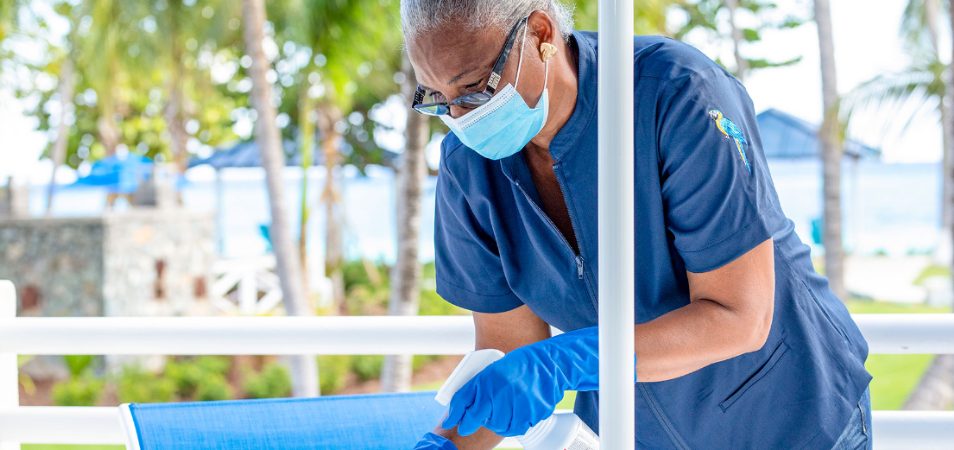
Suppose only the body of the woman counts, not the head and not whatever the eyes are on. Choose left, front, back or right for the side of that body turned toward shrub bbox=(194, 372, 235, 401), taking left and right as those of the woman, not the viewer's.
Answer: right

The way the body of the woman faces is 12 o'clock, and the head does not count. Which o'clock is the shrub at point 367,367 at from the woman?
The shrub is roughly at 4 o'clock from the woman.

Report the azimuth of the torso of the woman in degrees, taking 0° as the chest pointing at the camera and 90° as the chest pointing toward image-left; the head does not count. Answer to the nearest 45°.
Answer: approximately 45°

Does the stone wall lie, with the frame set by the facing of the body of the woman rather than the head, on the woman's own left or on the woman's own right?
on the woman's own right

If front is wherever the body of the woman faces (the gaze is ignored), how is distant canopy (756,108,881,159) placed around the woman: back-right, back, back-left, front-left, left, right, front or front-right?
back-right

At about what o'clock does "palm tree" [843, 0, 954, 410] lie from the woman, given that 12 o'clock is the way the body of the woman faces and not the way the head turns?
The palm tree is roughly at 5 o'clock from the woman.

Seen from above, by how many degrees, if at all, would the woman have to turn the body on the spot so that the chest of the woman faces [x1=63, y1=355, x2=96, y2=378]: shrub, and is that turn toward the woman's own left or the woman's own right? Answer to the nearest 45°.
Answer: approximately 90° to the woman's own right

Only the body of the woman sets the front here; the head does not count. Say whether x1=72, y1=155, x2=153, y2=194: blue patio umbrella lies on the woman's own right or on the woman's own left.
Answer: on the woman's own right

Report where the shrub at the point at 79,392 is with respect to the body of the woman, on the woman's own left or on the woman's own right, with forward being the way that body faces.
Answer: on the woman's own right
